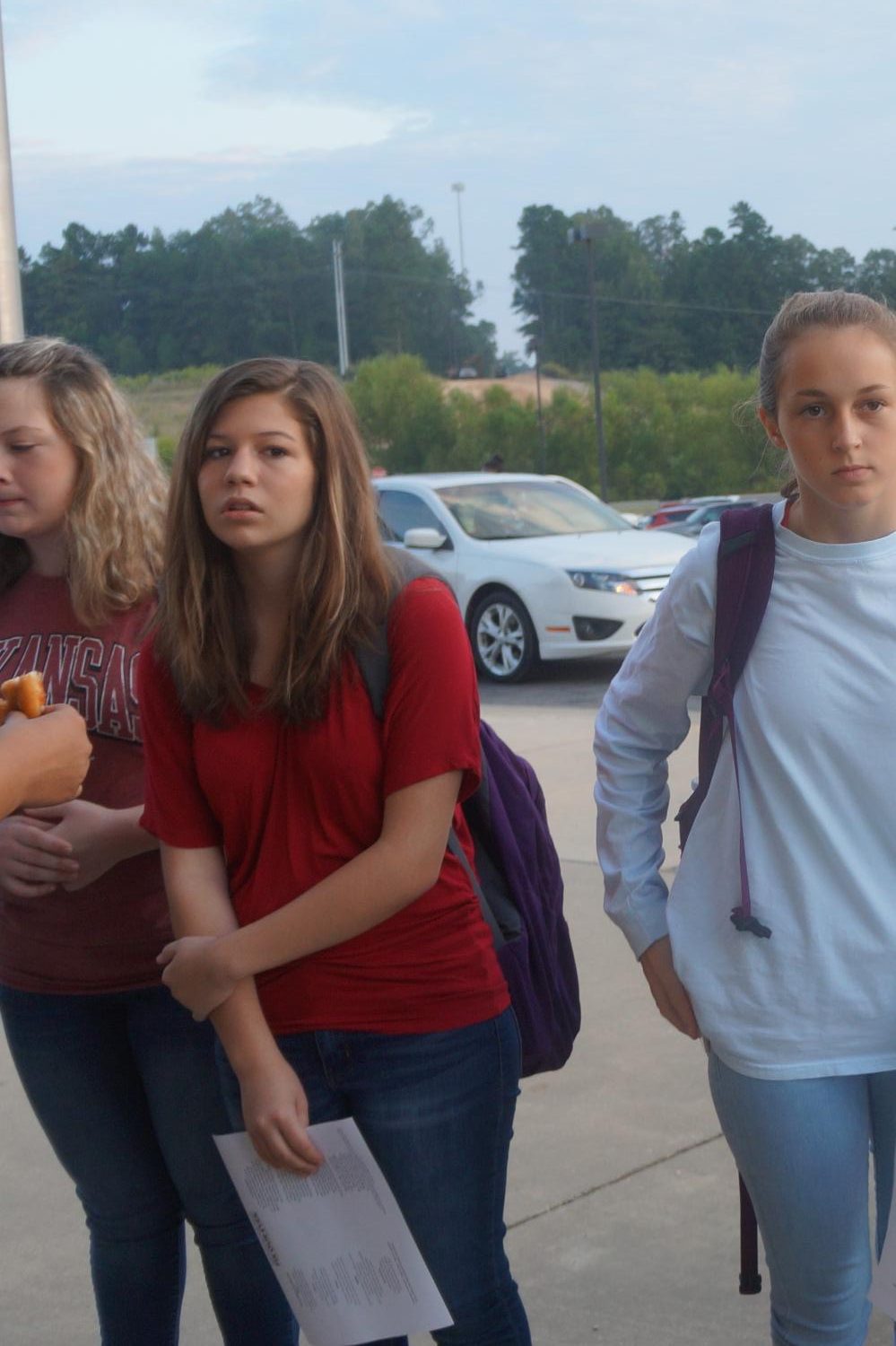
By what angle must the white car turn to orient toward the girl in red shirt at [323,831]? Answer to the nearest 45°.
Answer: approximately 45° to its right

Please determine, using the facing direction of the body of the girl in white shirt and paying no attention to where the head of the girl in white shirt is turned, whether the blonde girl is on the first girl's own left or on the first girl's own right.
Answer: on the first girl's own right

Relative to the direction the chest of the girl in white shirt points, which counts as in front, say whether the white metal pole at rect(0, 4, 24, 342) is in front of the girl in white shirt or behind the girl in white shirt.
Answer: behind

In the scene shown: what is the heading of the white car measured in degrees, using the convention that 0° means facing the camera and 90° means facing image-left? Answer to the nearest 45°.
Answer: approximately 315°

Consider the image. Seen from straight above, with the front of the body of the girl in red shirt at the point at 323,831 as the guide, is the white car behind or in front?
behind

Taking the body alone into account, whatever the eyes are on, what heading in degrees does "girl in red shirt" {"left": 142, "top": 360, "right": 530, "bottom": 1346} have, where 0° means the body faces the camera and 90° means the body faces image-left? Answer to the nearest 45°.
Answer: approximately 45°

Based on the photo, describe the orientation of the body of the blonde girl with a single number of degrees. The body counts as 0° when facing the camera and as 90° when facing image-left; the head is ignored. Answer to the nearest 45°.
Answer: approximately 45°
